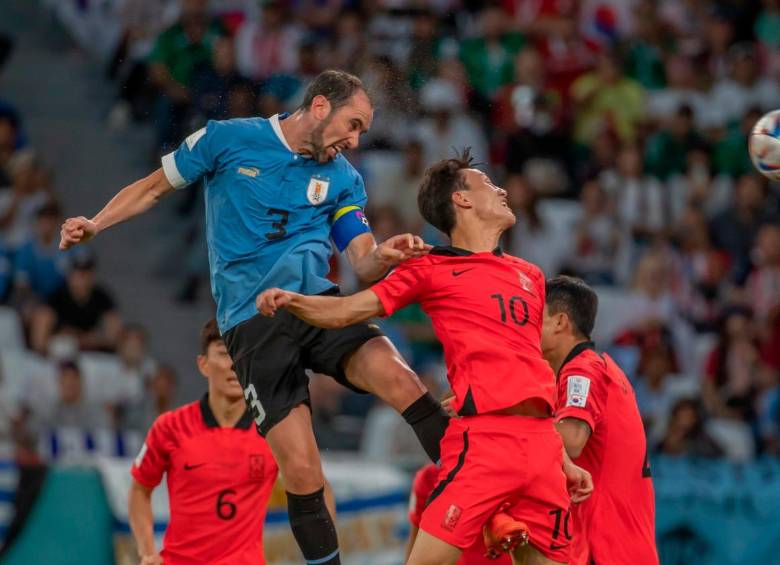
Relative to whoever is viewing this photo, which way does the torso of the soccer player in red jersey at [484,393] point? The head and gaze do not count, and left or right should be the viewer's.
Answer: facing the viewer and to the right of the viewer

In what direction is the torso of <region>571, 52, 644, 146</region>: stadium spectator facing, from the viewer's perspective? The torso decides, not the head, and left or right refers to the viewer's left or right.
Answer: facing the viewer

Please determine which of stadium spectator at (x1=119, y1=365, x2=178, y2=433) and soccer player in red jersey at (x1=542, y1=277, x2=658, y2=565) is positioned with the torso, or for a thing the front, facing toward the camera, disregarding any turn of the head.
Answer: the stadium spectator

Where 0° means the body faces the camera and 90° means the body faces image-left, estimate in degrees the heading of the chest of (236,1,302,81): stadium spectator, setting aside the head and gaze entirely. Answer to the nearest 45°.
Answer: approximately 0°

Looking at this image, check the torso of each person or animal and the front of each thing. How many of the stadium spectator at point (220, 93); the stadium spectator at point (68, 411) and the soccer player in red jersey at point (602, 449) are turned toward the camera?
2

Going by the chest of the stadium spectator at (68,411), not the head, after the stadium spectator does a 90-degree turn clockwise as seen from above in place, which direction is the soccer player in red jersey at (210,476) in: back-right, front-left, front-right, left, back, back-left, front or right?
left

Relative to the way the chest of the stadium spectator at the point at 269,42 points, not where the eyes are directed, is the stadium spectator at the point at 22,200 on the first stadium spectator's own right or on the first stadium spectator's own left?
on the first stadium spectator's own right

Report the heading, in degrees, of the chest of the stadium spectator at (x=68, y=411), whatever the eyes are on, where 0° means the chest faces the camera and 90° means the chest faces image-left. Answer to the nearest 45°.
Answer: approximately 0°

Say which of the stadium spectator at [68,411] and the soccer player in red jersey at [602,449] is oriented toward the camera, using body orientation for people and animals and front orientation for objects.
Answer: the stadium spectator

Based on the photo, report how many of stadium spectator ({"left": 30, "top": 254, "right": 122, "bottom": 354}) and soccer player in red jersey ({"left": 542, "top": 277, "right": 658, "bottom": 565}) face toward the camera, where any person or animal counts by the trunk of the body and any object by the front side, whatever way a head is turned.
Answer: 1

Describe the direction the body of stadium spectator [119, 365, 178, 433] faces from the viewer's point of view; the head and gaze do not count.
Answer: toward the camera
